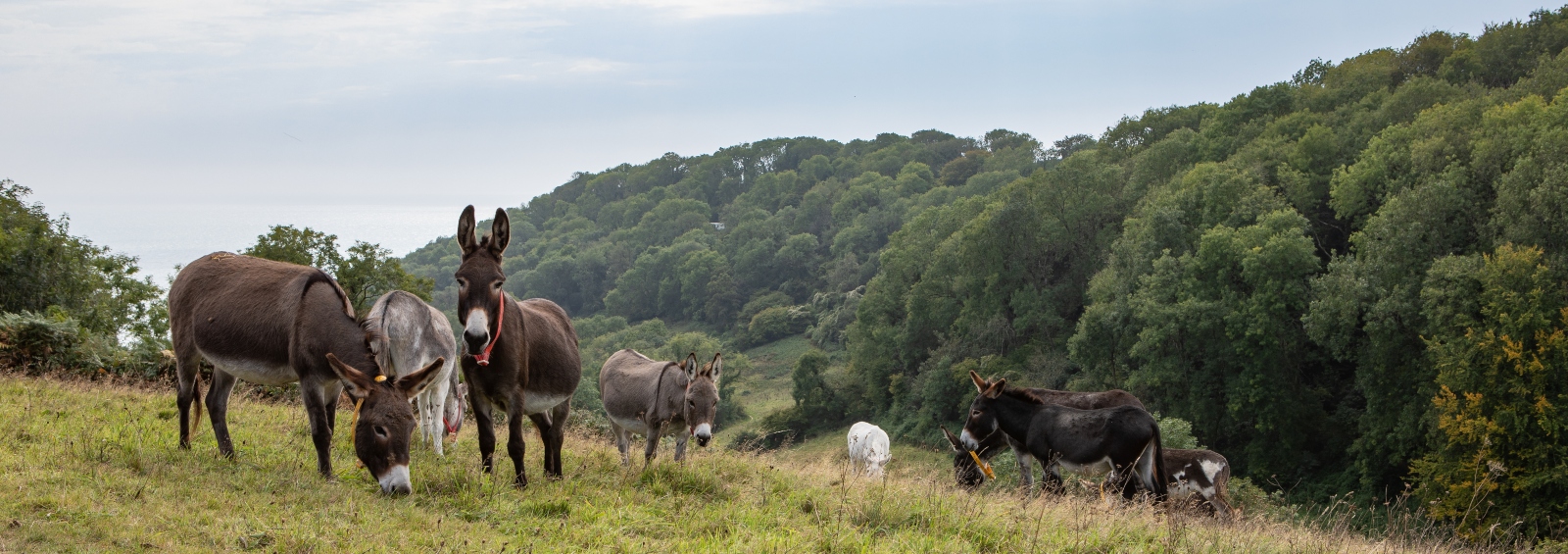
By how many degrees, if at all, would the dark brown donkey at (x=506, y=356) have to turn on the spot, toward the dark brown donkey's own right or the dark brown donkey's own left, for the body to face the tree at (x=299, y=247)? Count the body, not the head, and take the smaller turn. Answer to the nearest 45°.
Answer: approximately 135° to the dark brown donkey's own right

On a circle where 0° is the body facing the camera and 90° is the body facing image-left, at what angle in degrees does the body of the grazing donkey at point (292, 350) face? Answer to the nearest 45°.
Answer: approximately 315°

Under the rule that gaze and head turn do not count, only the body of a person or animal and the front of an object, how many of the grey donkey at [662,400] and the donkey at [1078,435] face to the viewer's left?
1

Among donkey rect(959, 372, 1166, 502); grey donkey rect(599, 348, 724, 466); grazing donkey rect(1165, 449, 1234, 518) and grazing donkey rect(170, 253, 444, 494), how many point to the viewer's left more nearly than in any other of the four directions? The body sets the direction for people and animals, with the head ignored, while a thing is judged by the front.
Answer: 2

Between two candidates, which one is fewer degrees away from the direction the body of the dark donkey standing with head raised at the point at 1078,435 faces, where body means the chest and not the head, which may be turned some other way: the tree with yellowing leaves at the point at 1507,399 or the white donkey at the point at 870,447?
the white donkey

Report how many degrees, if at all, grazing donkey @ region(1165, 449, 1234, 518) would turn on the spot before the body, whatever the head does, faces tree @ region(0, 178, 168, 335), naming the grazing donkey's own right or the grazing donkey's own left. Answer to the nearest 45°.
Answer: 0° — it already faces it

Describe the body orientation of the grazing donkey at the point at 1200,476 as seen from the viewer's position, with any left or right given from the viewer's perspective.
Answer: facing to the left of the viewer

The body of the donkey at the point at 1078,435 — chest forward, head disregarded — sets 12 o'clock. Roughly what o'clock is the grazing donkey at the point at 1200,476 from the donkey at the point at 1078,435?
the grazing donkey at the point at 1200,476 is roughly at 5 o'clock from the donkey at the point at 1078,435.

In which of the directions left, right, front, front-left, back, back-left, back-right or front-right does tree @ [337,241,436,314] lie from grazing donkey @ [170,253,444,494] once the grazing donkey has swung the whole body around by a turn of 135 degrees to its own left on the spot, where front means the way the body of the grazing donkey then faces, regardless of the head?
front

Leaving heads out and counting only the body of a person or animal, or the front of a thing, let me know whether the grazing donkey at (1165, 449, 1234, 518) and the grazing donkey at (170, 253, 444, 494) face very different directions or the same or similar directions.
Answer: very different directions

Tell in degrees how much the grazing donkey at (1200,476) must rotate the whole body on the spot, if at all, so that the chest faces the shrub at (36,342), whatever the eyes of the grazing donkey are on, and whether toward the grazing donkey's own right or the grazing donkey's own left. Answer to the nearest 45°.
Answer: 0° — it already faces it

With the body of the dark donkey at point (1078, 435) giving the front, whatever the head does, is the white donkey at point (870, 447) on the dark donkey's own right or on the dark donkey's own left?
on the dark donkey's own right

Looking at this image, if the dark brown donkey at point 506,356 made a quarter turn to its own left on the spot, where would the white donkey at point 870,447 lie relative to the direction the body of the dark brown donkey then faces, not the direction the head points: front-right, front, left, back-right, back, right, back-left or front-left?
left

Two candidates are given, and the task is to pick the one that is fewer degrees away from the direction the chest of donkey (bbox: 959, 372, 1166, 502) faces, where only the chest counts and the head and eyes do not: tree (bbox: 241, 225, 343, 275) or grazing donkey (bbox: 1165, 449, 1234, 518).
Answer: the tree

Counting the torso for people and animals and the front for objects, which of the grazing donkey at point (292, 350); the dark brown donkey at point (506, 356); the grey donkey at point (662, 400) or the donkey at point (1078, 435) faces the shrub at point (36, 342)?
the donkey at point (1078, 435)

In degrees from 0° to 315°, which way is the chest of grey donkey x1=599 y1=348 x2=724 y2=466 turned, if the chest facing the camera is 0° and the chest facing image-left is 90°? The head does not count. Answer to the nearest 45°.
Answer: approximately 315°

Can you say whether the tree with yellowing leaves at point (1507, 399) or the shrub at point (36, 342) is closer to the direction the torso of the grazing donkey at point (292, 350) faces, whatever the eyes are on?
the tree with yellowing leaves

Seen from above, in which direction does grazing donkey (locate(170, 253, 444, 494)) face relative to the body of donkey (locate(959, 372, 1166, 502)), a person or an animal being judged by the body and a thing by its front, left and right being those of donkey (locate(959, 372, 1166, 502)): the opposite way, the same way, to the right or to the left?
the opposite way

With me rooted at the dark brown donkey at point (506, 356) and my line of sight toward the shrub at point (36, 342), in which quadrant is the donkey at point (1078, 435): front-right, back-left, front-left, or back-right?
back-right

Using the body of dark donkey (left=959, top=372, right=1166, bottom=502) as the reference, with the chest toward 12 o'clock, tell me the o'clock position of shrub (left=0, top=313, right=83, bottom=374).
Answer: The shrub is roughly at 12 o'clock from the dark donkey.

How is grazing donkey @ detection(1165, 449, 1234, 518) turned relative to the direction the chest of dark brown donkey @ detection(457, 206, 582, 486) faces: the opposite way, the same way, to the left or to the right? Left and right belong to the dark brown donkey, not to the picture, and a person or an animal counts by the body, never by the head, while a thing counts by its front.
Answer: to the right

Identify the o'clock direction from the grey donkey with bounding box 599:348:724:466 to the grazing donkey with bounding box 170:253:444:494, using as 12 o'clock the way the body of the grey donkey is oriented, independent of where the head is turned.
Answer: The grazing donkey is roughly at 3 o'clock from the grey donkey.
